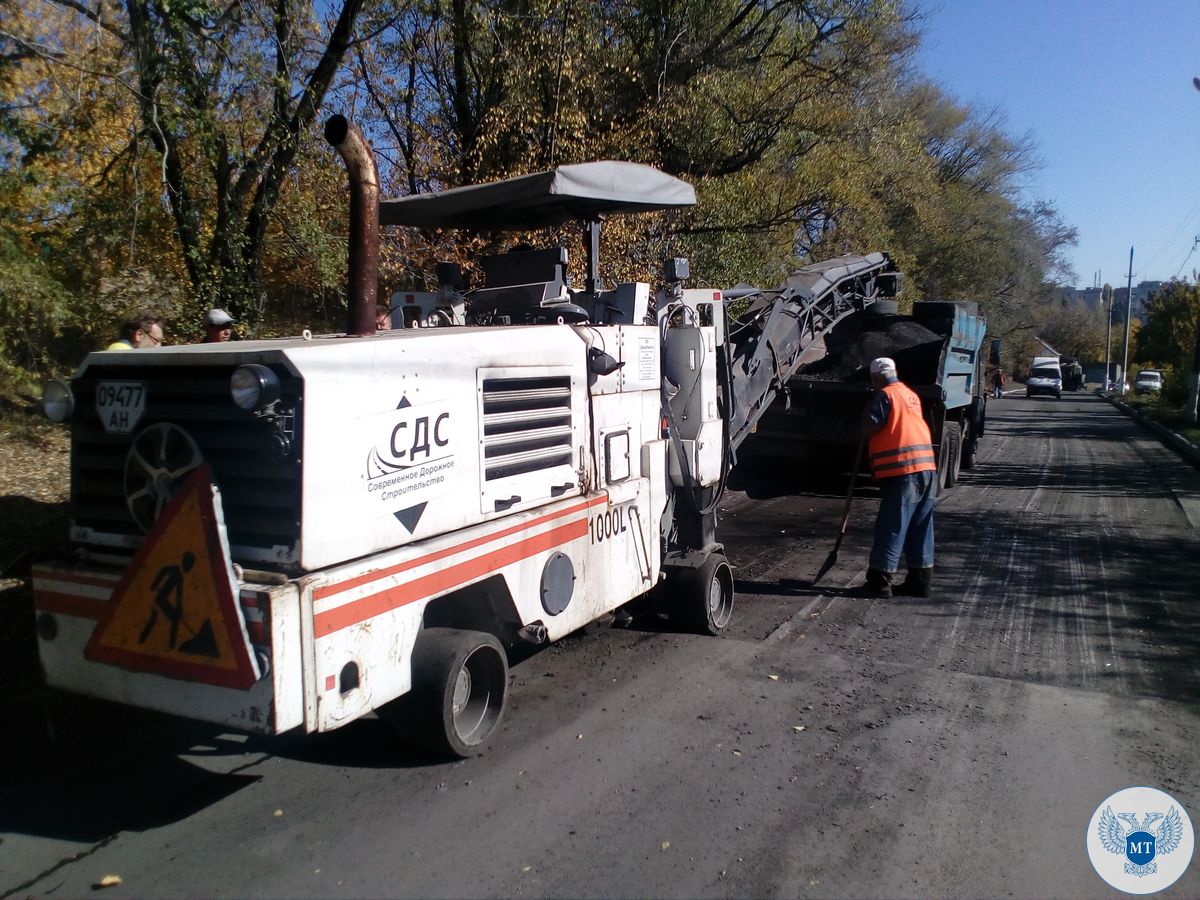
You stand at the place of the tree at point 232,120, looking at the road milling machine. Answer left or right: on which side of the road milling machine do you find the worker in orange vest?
left

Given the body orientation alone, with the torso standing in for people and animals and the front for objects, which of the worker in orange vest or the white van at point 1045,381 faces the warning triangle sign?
the white van

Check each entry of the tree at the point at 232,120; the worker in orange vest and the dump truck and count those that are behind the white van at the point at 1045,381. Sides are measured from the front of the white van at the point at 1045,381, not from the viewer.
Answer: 0

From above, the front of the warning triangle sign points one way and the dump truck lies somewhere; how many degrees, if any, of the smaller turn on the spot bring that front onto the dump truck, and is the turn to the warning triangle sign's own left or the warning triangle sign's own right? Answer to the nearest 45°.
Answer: approximately 180°

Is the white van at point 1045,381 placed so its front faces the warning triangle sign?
yes

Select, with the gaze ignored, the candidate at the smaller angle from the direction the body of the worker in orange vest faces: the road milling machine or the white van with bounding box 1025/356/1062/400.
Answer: the white van

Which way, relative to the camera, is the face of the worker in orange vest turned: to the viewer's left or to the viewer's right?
to the viewer's left

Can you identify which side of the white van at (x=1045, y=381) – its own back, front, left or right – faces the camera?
front

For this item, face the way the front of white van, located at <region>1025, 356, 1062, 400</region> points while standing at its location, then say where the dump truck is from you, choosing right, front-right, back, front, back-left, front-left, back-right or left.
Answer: front

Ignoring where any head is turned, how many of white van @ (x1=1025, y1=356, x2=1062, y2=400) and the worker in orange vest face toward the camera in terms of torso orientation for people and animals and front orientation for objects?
1

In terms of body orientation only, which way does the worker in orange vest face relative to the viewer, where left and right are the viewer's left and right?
facing away from the viewer and to the left of the viewer

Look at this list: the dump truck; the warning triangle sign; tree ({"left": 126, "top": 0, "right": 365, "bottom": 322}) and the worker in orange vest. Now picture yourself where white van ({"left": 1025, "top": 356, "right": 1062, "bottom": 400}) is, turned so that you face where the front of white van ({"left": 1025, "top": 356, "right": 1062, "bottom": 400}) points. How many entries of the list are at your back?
0

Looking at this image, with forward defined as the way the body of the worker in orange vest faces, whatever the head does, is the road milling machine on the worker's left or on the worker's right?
on the worker's left

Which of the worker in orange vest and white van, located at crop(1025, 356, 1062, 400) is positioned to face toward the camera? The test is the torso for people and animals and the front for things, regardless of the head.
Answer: the white van

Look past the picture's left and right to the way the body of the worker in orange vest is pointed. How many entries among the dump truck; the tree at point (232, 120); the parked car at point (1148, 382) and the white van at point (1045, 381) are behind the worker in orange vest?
0
